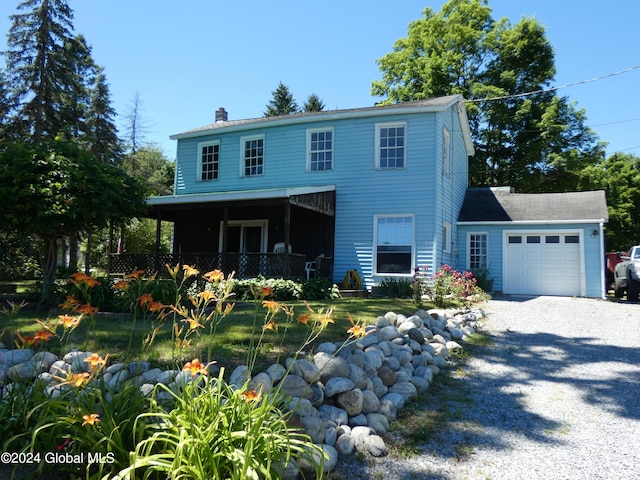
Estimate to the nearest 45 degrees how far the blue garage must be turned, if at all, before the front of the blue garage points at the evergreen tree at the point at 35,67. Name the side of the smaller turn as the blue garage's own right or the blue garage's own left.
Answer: approximately 90° to the blue garage's own right

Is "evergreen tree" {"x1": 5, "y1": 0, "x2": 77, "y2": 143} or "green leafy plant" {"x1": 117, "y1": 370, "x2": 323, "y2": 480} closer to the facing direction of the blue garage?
the green leafy plant

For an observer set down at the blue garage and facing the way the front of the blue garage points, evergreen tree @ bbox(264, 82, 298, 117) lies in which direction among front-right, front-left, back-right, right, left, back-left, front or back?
back-right

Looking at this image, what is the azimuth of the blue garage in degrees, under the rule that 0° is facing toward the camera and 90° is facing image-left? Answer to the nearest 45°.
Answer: approximately 0°

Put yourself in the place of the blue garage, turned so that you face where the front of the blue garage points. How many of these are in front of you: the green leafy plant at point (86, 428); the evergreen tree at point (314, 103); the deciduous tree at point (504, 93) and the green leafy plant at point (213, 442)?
2

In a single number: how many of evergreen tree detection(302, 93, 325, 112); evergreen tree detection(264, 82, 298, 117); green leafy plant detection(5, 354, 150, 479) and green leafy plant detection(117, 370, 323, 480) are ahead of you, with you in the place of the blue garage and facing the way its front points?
2

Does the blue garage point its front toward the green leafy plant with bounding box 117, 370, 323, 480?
yes

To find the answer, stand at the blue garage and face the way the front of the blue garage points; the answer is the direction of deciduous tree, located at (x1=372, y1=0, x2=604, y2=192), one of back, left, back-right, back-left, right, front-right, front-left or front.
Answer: back

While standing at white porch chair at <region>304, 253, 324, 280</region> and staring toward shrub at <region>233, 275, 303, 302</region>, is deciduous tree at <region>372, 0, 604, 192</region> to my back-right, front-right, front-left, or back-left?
back-left

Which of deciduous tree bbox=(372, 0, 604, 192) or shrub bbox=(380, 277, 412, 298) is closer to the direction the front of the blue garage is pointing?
the shrub

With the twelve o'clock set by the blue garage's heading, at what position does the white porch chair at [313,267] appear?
The white porch chair is roughly at 2 o'clock from the blue garage.

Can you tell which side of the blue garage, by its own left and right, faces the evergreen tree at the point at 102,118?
right
